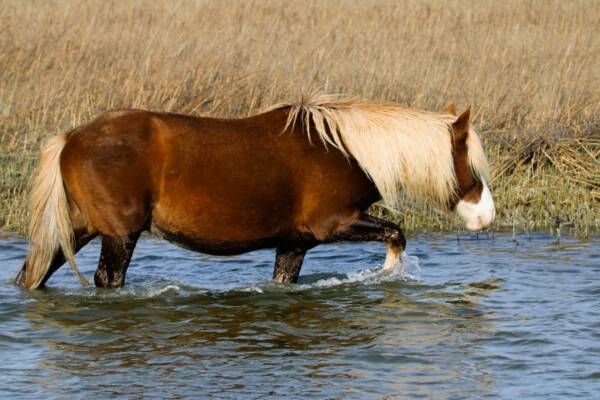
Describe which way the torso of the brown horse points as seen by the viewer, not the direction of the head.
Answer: to the viewer's right
